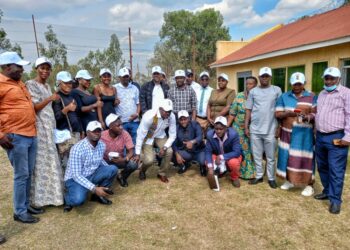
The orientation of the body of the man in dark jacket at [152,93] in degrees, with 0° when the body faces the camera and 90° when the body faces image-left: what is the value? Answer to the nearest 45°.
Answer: approximately 0°

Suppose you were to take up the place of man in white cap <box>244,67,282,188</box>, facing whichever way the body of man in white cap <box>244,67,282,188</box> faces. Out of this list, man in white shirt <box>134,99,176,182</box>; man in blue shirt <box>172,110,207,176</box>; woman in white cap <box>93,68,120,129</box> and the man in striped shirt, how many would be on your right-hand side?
3

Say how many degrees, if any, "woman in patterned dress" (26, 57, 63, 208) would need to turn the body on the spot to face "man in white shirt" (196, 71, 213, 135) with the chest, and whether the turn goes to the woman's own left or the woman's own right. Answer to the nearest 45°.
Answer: approximately 45° to the woman's own left

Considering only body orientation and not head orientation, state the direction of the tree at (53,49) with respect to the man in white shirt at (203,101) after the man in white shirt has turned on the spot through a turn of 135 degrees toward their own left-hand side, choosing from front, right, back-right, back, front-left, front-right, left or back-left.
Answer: left

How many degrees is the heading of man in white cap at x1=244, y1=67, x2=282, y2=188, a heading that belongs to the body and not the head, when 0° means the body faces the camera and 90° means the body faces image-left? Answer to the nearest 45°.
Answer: approximately 0°

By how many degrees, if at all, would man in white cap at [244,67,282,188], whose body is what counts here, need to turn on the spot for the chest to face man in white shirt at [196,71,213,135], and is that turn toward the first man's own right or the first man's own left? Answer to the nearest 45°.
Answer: approximately 135° to the first man's own right

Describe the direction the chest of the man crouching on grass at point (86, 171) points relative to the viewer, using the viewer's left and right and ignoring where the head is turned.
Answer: facing the viewer and to the right of the viewer
